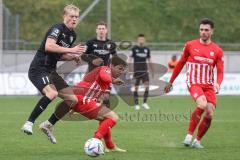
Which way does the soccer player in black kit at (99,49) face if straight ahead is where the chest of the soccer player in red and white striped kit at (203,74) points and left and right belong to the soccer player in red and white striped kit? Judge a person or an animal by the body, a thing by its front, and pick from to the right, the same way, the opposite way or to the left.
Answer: the same way

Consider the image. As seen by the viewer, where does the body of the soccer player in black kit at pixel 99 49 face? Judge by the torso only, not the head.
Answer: toward the camera

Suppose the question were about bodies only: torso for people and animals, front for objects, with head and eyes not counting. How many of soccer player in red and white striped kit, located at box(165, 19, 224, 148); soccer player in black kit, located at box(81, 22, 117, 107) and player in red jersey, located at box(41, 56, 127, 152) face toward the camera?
2

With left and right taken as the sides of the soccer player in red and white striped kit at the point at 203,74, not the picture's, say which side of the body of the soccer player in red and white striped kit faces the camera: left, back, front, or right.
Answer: front

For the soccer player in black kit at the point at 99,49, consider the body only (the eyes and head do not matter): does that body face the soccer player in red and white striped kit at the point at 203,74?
no

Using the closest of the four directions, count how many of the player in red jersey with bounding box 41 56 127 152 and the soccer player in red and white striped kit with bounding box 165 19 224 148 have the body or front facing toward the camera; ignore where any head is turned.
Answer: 1

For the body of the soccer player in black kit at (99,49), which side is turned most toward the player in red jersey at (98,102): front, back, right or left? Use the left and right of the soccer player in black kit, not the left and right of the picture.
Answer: front

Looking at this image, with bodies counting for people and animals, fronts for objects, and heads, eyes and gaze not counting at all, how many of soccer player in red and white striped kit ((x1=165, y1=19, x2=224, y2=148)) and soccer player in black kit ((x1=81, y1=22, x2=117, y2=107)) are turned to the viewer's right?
0

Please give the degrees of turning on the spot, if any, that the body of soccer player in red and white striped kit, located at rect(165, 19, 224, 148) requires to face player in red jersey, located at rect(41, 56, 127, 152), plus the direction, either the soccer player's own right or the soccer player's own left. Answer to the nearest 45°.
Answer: approximately 45° to the soccer player's own right

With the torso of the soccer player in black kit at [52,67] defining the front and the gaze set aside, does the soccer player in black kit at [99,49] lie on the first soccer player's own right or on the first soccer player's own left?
on the first soccer player's own left

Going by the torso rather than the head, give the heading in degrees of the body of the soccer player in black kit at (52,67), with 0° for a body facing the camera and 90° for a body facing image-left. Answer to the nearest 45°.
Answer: approximately 315°

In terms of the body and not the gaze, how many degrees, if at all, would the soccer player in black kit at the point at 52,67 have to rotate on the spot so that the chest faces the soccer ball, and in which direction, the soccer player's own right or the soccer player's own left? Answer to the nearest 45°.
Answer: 0° — they already face it
